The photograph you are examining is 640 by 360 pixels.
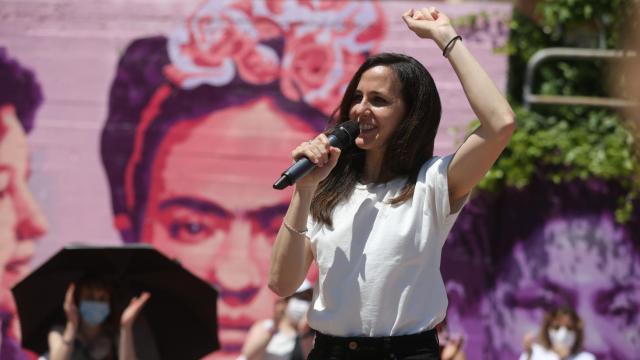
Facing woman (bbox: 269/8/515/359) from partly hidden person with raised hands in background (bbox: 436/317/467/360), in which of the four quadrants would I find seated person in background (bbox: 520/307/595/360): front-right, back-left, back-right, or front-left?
back-left

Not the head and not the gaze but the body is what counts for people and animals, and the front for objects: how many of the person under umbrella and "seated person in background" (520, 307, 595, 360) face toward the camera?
2

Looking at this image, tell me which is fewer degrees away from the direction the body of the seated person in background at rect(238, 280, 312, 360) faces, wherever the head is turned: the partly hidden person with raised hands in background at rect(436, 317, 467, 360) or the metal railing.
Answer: the partly hidden person with raised hands in background

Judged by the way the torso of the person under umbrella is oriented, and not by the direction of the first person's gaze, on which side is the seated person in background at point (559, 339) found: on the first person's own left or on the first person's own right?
on the first person's own left

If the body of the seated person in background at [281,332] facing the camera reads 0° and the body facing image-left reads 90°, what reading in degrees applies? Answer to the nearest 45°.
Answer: approximately 315°

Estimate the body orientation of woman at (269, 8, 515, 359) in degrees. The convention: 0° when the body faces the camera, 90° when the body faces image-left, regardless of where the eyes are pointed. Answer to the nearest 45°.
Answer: approximately 45°

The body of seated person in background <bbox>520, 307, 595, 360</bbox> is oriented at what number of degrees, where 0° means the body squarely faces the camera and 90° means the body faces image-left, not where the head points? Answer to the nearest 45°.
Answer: approximately 0°

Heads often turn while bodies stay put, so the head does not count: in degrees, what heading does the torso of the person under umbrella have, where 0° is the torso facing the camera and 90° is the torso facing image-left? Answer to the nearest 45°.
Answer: approximately 0°
